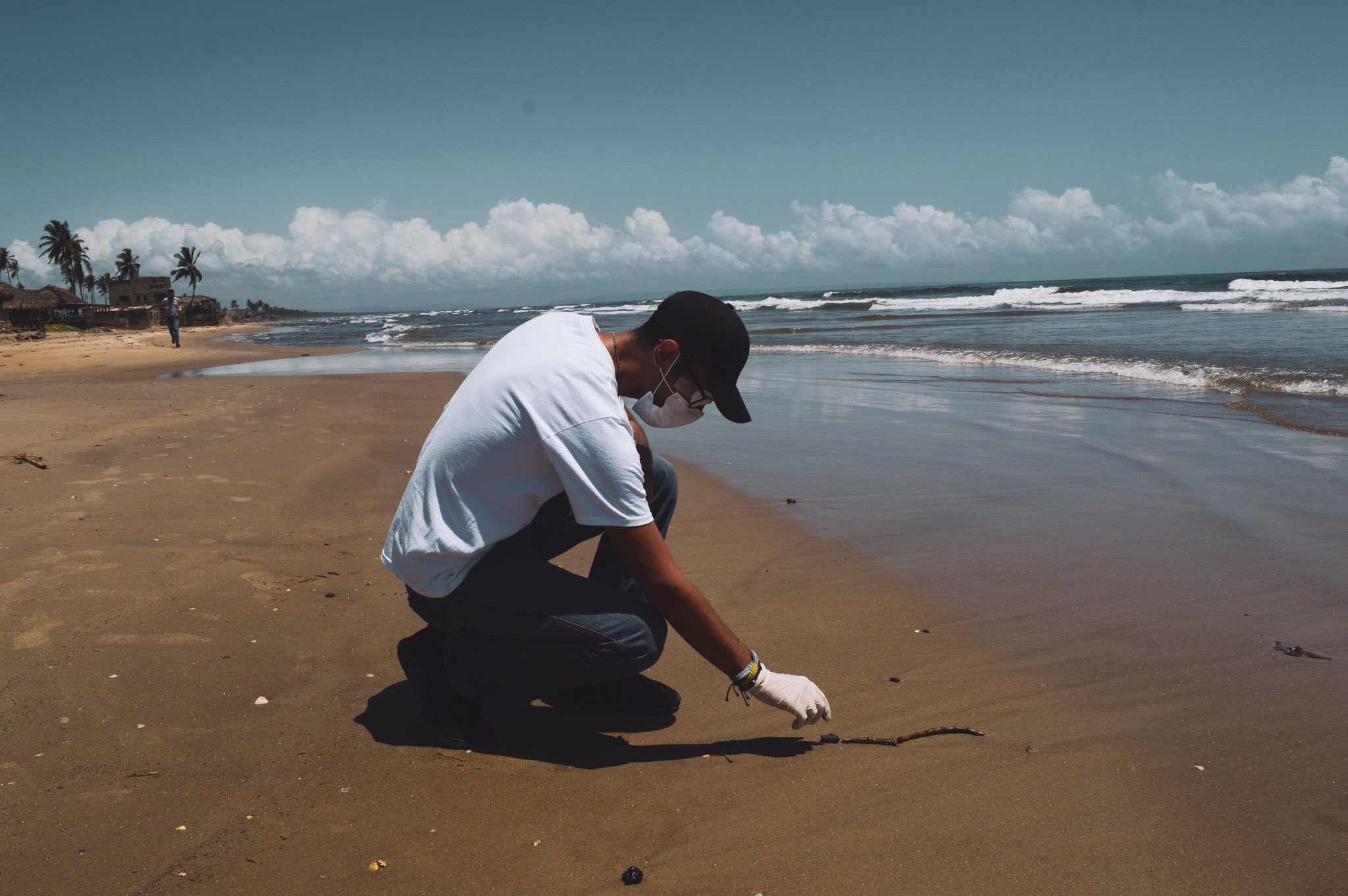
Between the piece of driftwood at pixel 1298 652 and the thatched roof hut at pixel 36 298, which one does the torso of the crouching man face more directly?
the piece of driftwood

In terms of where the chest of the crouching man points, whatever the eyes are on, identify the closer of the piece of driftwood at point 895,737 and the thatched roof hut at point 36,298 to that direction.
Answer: the piece of driftwood

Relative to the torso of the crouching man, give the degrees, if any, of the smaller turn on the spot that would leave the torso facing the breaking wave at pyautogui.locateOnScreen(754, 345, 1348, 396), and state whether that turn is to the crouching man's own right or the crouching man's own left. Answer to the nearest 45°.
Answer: approximately 45° to the crouching man's own left

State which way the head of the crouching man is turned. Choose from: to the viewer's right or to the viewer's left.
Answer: to the viewer's right

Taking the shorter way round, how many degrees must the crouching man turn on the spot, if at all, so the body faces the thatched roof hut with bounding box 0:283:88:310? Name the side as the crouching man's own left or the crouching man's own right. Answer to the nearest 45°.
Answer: approximately 135° to the crouching man's own left

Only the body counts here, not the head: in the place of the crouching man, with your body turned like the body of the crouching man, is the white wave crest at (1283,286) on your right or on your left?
on your left

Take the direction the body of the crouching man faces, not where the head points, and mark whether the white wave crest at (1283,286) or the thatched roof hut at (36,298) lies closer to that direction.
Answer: the white wave crest

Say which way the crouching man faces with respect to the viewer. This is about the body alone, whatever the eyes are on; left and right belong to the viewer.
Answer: facing to the right of the viewer

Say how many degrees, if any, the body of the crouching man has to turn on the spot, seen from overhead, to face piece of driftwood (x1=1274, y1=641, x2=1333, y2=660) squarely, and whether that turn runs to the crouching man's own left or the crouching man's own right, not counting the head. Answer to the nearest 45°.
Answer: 0° — they already face it

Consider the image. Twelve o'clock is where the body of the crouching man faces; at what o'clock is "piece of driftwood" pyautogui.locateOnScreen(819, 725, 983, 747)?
The piece of driftwood is roughly at 12 o'clock from the crouching man.
